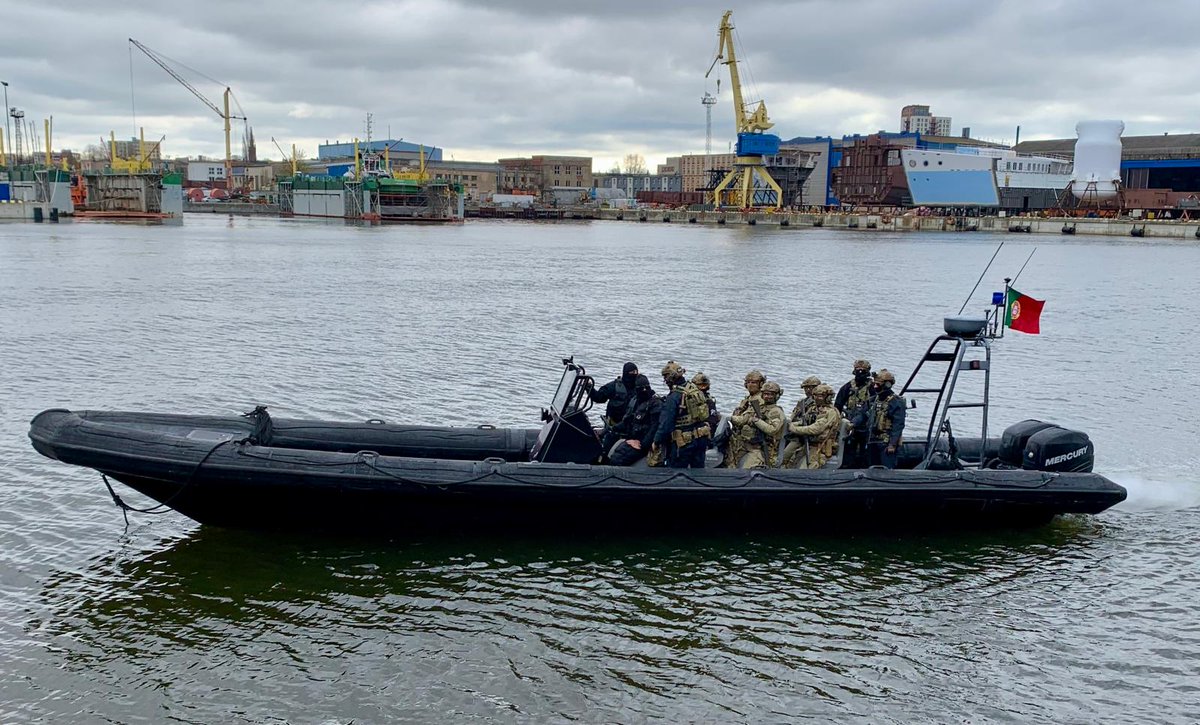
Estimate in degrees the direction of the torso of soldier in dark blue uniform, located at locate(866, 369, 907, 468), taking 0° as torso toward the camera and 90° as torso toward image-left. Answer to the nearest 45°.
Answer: approximately 45°

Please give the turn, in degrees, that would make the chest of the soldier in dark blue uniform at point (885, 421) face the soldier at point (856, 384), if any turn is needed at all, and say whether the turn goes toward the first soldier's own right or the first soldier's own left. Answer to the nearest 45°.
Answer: approximately 90° to the first soldier's own right

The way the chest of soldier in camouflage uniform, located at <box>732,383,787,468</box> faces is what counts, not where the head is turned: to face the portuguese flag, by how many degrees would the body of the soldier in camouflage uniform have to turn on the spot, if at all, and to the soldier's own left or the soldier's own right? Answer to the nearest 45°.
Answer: approximately 135° to the soldier's own left

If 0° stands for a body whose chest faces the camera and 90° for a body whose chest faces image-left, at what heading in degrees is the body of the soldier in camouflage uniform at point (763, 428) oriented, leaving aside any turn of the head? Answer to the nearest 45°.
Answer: approximately 45°

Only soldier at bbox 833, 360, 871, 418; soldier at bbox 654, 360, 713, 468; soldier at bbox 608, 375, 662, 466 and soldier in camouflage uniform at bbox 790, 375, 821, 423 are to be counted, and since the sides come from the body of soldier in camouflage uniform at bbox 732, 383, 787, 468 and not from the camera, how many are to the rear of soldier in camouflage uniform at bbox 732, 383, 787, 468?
2

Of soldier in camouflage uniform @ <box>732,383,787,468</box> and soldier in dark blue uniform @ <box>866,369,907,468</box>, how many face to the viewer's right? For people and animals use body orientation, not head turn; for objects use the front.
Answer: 0

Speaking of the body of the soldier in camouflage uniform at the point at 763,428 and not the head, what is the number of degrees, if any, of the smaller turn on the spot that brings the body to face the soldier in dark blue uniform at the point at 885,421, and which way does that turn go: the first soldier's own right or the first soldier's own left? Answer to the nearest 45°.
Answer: approximately 135° to the first soldier's own left

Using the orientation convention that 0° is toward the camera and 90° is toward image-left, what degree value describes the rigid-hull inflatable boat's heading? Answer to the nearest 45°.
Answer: approximately 90°

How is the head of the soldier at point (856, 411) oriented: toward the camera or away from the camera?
toward the camera

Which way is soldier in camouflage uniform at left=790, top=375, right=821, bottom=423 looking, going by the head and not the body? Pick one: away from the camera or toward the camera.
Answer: toward the camera
